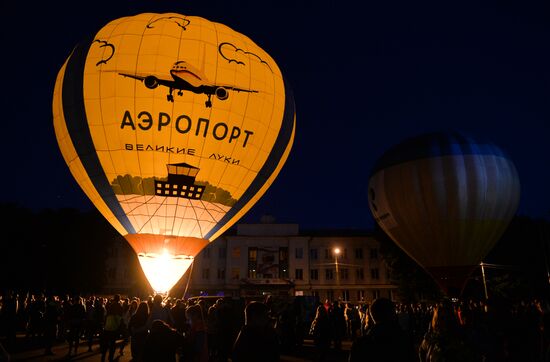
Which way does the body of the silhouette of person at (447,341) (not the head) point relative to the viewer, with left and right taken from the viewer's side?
facing away from the viewer

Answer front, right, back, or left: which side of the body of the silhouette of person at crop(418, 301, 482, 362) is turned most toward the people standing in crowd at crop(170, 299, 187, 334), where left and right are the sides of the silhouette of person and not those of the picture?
left

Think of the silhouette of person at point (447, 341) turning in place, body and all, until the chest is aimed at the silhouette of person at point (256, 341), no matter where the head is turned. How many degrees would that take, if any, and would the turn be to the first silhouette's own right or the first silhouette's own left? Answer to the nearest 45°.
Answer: approximately 135° to the first silhouette's own left

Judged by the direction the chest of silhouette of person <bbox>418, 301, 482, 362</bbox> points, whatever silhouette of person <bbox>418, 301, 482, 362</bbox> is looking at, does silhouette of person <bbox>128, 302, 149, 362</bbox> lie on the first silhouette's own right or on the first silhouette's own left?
on the first silhouette's own left

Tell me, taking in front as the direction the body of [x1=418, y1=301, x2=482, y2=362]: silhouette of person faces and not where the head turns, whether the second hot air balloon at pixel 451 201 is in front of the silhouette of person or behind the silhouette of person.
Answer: in front

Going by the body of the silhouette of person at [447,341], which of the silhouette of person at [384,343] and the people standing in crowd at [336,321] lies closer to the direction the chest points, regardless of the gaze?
the people standing in crowd

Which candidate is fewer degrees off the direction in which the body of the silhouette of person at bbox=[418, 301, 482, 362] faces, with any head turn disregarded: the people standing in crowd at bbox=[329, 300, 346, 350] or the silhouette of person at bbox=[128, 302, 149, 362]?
the people standing in crowd
